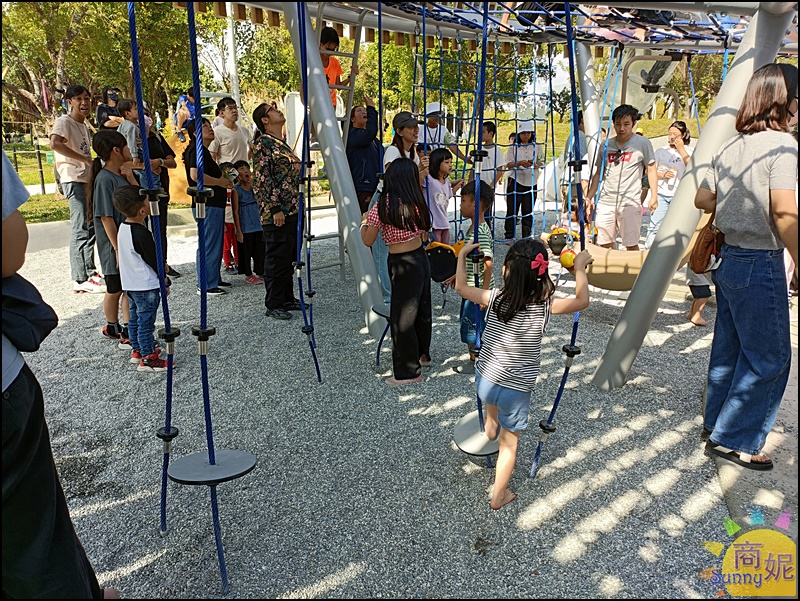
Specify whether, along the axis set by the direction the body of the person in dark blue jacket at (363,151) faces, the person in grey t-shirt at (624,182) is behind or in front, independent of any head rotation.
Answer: in front

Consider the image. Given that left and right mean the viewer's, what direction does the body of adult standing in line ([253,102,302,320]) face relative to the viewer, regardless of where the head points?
facing to the right of the viewer

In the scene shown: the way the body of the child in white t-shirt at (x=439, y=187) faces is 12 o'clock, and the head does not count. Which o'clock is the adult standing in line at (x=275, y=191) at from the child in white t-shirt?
The adult standing in line is roughly at 4 o'clock from the child in white t-shirt.

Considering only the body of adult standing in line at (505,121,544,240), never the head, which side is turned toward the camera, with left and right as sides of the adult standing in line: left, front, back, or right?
front

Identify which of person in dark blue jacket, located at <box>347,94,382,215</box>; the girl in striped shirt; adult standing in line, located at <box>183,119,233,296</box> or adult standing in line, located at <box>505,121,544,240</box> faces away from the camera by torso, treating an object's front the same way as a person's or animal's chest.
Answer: the girl in striped shirt

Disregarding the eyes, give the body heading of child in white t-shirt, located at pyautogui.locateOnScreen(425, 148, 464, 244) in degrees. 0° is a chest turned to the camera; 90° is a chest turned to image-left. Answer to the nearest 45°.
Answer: approximately 315°

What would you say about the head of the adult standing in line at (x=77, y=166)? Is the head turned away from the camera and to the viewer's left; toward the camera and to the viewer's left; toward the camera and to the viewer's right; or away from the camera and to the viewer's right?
toward the camera and to the viewer's right

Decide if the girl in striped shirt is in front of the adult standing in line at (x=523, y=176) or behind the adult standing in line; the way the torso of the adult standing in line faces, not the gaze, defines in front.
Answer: in front

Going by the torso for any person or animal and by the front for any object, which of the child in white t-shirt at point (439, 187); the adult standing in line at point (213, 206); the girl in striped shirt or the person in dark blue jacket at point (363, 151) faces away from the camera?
the girl in striped shirt

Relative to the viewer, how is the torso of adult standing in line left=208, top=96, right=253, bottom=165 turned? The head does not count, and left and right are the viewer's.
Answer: facing the viewer and to the right of the viewer

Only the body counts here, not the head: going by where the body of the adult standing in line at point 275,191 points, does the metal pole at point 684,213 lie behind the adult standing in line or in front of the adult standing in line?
in front

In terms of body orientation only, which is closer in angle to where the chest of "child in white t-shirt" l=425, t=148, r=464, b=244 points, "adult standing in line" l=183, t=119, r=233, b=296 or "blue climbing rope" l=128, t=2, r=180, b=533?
the blue climbing rope
